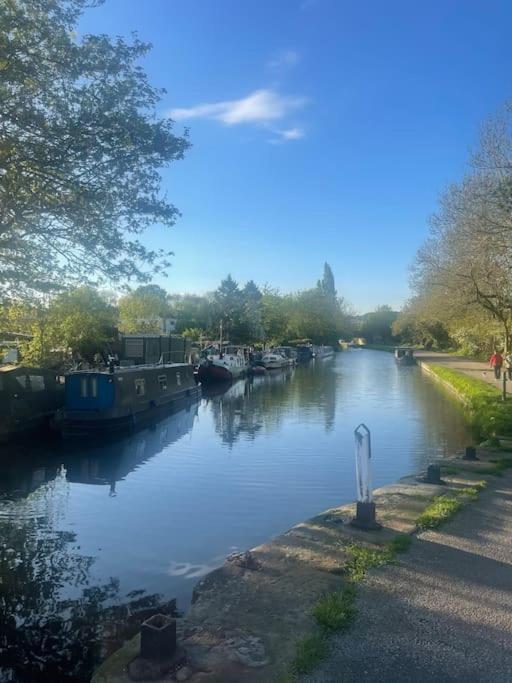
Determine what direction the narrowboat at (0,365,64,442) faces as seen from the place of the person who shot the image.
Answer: facing away from the viewer and to the right of the viewer

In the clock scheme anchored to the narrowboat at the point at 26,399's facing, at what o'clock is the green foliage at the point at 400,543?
The green foliage is roughly at 4 o'clock from the narrowboat.

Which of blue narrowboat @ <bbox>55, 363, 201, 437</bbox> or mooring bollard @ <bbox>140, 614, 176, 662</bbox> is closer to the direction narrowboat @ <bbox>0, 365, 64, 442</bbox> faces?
the blue narrowboat

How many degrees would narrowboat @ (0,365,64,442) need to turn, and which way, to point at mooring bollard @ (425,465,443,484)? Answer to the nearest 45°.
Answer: approximately 90° to its right

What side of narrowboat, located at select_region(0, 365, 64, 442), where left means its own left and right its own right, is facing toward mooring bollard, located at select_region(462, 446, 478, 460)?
right
